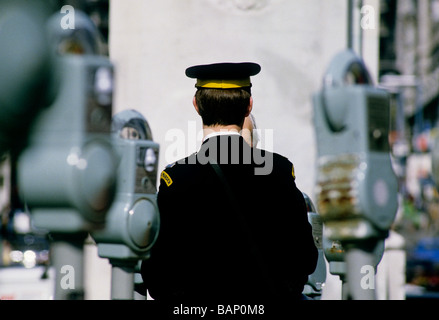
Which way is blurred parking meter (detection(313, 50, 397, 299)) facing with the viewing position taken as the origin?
facing the viewer and to the right of the viewer

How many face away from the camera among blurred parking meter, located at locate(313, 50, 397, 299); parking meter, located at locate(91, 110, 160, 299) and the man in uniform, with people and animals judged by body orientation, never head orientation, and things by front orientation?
1

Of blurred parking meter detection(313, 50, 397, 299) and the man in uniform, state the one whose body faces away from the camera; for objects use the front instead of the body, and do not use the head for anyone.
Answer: the man in uniform

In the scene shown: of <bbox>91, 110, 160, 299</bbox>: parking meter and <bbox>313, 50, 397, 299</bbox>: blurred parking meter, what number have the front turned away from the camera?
0

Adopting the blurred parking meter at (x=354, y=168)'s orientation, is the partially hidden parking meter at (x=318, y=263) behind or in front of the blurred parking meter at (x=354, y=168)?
behind

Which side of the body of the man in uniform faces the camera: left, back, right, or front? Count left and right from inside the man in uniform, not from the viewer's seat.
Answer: back

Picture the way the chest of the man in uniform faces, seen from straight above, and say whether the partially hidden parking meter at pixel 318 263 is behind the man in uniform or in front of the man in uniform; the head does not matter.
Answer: in front

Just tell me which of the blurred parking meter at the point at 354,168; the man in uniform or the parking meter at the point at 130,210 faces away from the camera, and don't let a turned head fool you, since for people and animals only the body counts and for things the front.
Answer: the man in uniform

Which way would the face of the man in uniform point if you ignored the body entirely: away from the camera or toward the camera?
away from the camera
